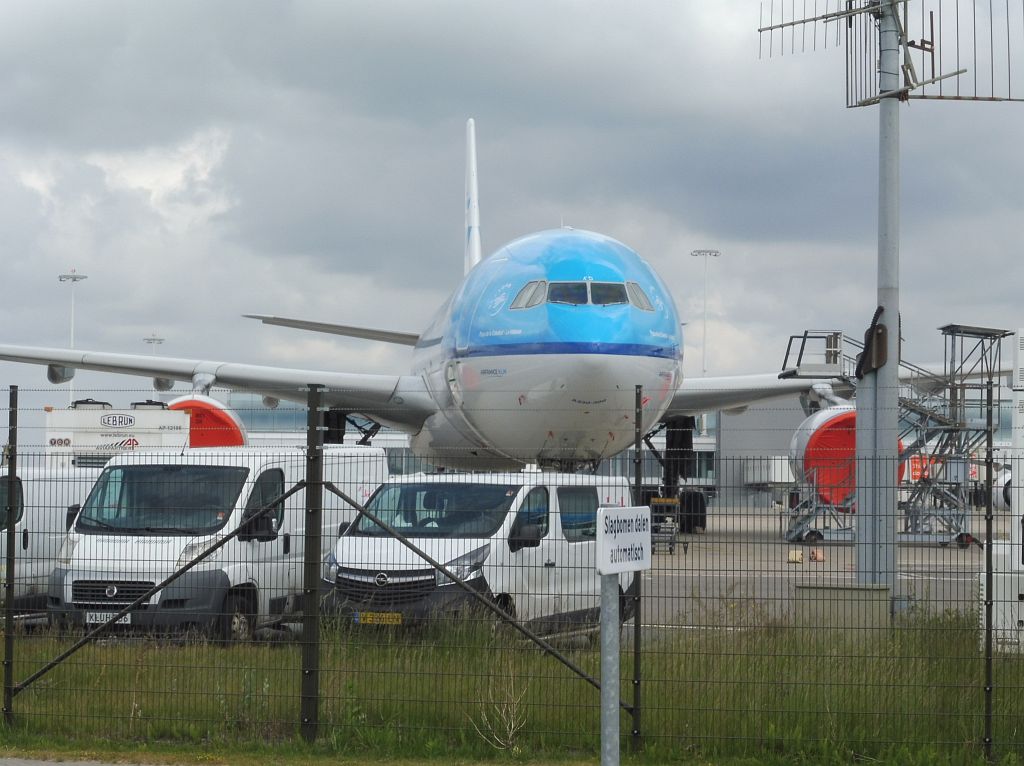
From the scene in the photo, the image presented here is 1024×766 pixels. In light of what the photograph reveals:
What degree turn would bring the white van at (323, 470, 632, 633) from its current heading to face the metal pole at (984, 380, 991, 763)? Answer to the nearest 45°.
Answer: approximately 90° to its left

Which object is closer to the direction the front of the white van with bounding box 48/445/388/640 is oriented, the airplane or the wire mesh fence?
the wire mesh fence

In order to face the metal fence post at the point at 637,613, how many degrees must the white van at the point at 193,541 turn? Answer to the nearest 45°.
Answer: approximately 90° to its left

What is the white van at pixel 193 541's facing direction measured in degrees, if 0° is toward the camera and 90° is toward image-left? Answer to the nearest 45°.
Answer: approximately 45°

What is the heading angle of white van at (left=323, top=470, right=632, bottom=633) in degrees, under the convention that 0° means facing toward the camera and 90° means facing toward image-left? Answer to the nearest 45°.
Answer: approximately 45°

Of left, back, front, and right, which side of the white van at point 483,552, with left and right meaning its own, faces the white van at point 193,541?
right

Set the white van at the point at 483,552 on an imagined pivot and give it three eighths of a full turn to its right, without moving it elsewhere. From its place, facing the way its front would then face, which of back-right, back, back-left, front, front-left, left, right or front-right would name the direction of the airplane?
front

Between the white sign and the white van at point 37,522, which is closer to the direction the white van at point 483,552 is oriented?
the white sign

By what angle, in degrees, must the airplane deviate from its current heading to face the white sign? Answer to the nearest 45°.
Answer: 0° — it already faces it
